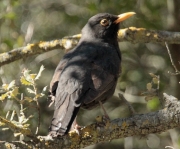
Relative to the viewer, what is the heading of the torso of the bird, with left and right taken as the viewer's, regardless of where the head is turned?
facing away from the viewer and to the right of the viewer
